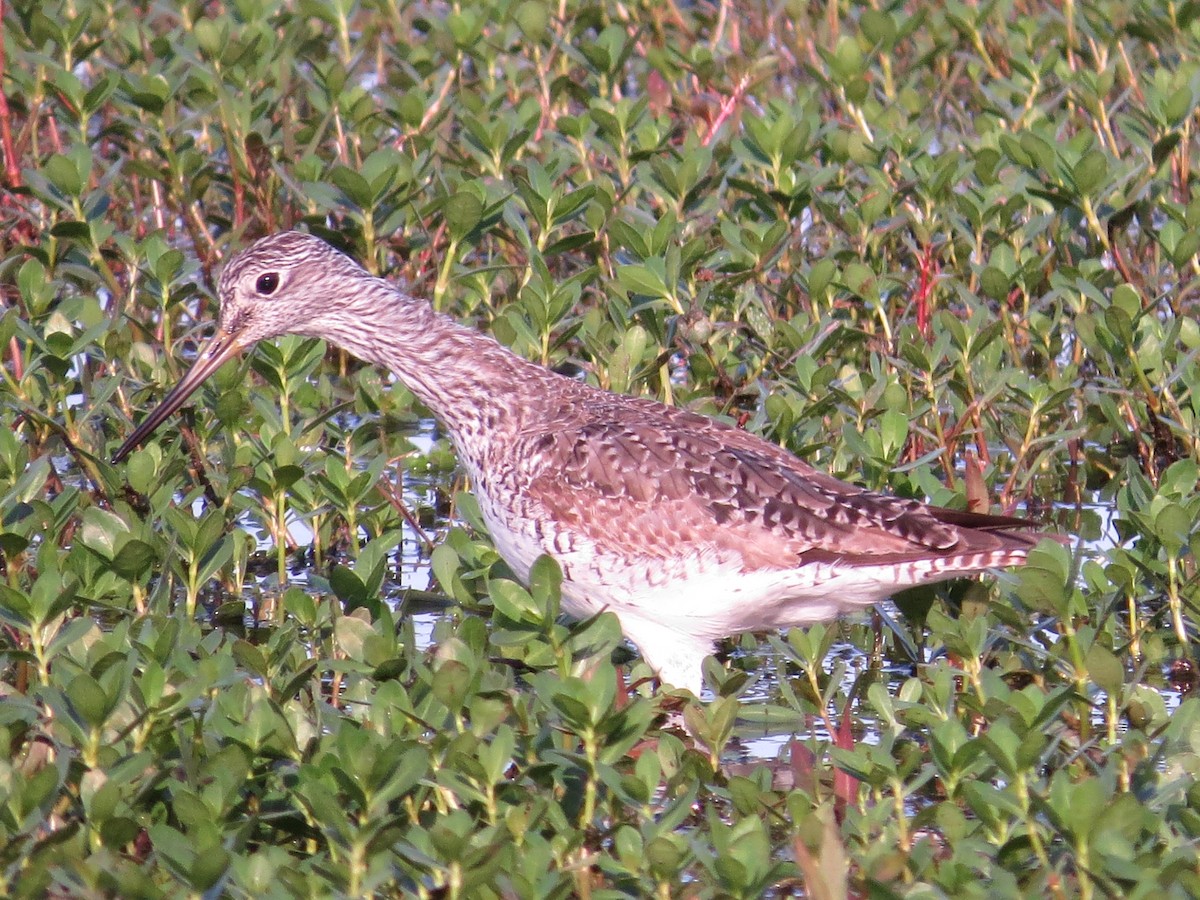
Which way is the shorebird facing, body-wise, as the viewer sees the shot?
to the viewer's left
